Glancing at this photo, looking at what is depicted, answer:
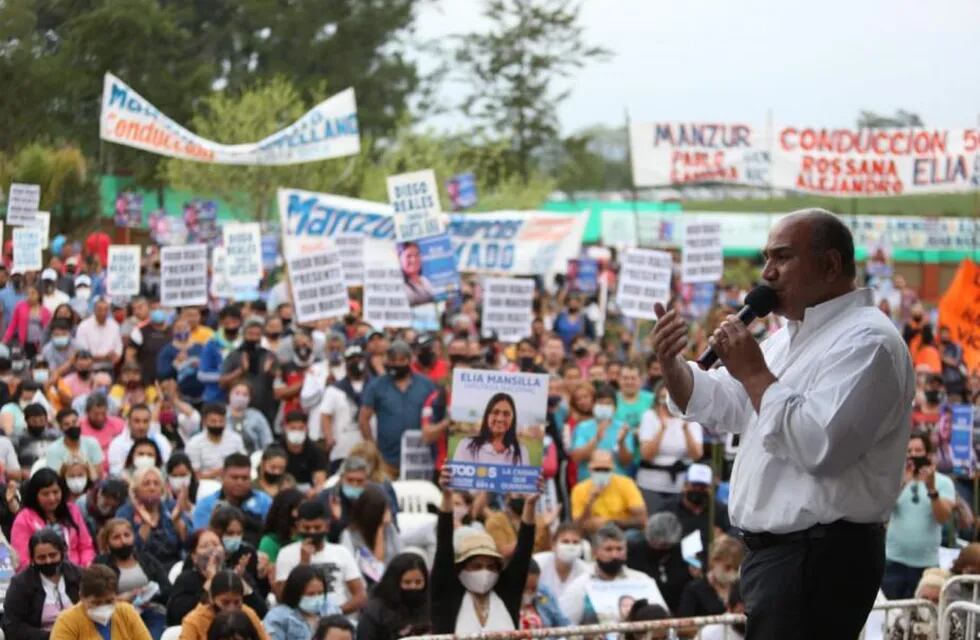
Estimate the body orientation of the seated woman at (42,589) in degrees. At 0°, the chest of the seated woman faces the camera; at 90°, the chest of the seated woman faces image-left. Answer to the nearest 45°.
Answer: approximately 315°

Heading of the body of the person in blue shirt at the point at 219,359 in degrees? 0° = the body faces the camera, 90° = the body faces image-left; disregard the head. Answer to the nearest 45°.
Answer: approximately 315°

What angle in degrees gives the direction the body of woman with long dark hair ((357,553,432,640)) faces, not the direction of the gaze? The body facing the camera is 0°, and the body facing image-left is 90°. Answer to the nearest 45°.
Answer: approximately 315°

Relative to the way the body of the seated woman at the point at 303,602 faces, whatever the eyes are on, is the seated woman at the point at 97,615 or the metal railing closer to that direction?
the metal railing

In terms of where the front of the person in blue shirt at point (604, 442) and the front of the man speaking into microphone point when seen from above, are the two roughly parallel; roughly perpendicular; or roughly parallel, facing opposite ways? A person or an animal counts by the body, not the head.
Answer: roughly perpendicular
